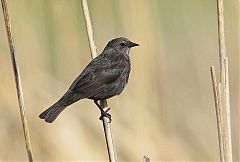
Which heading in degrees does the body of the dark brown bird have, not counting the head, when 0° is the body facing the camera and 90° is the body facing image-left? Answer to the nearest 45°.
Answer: approximately 270°
